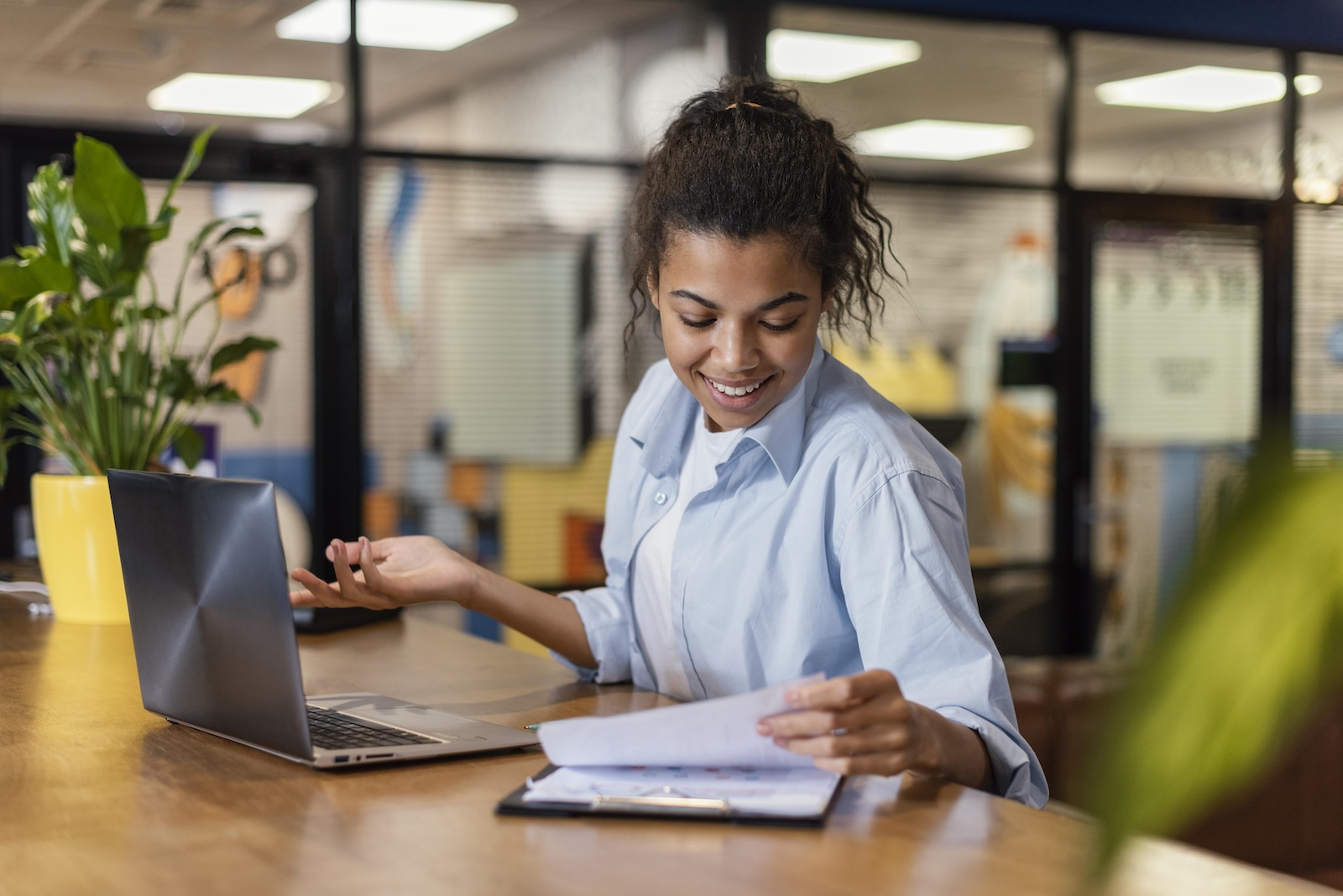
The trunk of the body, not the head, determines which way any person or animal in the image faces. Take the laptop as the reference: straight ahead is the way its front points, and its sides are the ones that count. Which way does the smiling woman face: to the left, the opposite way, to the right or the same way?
the opposite way

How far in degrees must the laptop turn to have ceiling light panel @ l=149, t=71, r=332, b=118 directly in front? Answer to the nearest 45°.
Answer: approximately 45° to its left

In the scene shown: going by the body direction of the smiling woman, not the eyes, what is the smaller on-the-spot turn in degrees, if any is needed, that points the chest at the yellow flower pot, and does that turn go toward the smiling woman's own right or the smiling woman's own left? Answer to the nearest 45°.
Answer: approximately 90° to the smiling woman's own right

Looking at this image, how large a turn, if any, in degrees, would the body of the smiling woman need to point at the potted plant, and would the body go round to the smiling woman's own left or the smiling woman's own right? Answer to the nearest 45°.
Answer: approximately 90° to the smiling woman's own right

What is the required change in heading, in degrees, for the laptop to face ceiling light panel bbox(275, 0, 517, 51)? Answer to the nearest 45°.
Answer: approximately 45° to its left

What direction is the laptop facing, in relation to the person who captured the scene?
facing away from the viewer and to the right of the viewer

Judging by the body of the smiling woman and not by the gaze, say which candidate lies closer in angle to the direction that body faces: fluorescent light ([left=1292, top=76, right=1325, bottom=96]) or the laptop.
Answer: the laptop

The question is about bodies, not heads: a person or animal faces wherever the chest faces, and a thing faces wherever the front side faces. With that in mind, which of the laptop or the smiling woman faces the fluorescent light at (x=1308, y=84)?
the laptop
